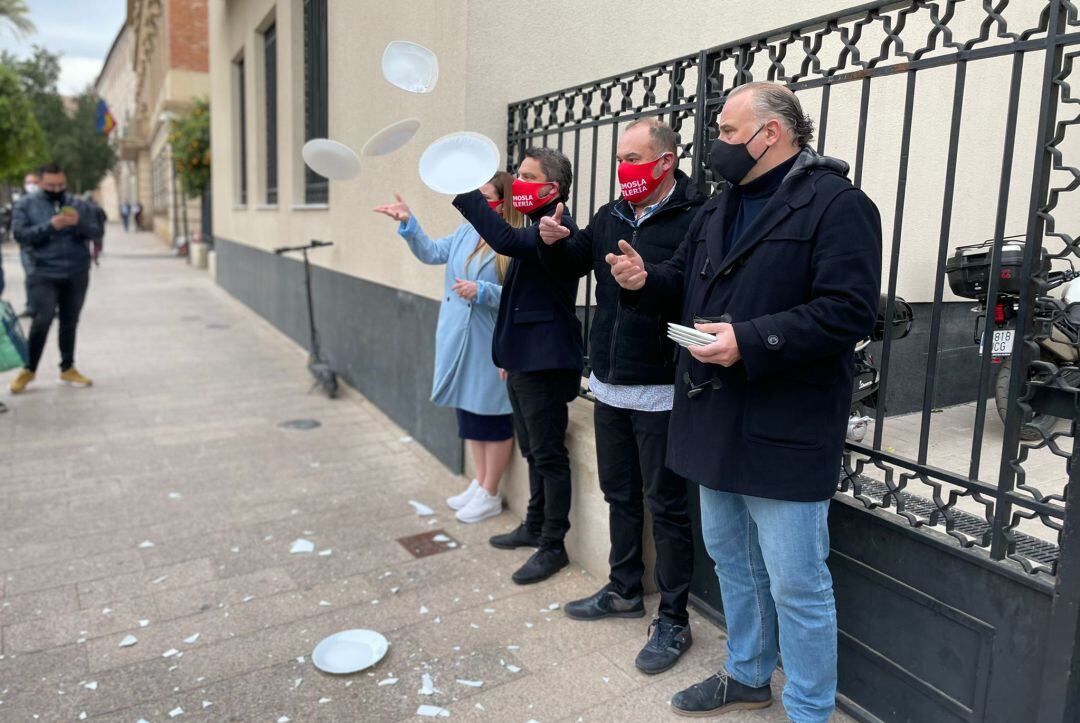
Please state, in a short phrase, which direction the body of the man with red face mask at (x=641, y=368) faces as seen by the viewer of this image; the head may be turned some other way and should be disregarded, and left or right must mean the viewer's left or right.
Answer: facing the viewer and to the left of the viewer

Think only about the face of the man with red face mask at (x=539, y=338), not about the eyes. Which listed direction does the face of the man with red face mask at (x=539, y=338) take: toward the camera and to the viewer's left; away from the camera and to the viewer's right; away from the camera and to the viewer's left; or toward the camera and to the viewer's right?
toward the camera and to the viewer's left

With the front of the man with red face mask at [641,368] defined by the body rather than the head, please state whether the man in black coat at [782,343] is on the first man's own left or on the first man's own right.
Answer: on the first man's own left

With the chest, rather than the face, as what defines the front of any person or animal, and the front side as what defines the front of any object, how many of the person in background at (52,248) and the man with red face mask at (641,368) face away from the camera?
0

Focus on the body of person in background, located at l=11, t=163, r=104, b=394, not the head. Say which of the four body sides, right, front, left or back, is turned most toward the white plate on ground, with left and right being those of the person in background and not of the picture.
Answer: front

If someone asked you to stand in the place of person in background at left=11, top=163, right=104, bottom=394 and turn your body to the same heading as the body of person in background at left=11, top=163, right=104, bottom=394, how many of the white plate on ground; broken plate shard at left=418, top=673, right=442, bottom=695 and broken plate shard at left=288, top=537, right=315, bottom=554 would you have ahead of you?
3

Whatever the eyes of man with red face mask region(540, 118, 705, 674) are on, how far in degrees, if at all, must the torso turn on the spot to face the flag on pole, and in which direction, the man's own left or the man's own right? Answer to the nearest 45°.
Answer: approximately 90° to the man's own right

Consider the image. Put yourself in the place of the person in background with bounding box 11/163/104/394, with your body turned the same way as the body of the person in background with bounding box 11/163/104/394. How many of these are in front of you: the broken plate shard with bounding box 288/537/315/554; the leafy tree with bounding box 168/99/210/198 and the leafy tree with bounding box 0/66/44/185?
1

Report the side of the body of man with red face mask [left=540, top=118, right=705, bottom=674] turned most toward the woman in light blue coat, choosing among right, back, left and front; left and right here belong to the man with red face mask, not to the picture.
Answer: right

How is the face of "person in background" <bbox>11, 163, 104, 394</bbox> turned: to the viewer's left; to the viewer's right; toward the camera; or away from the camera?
toward the camera

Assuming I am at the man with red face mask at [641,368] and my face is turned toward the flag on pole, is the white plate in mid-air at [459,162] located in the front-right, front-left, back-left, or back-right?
front-left

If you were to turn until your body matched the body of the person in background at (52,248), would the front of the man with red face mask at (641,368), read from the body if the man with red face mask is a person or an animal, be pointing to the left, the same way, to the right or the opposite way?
to the right

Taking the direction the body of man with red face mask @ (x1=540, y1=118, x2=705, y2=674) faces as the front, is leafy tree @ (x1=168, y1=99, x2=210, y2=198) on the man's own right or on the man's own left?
on the man's own right

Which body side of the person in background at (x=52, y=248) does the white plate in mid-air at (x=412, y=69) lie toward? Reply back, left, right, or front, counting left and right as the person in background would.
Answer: front

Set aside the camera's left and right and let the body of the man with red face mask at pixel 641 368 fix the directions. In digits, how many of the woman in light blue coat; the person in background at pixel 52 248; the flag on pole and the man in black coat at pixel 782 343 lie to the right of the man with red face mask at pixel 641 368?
3

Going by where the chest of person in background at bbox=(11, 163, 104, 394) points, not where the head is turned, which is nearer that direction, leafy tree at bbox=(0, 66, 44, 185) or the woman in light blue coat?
the woman in light blue coat

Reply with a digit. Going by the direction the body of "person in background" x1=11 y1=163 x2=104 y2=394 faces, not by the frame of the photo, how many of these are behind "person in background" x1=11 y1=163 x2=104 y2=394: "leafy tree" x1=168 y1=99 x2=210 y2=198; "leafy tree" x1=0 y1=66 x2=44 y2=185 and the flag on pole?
3

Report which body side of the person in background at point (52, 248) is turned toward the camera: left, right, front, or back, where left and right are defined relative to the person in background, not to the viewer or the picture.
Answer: front

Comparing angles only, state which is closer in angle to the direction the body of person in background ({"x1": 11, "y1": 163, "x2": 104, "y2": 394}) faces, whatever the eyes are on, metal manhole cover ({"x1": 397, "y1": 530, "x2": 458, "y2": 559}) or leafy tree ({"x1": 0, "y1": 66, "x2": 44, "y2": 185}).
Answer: the metal manhole cover
